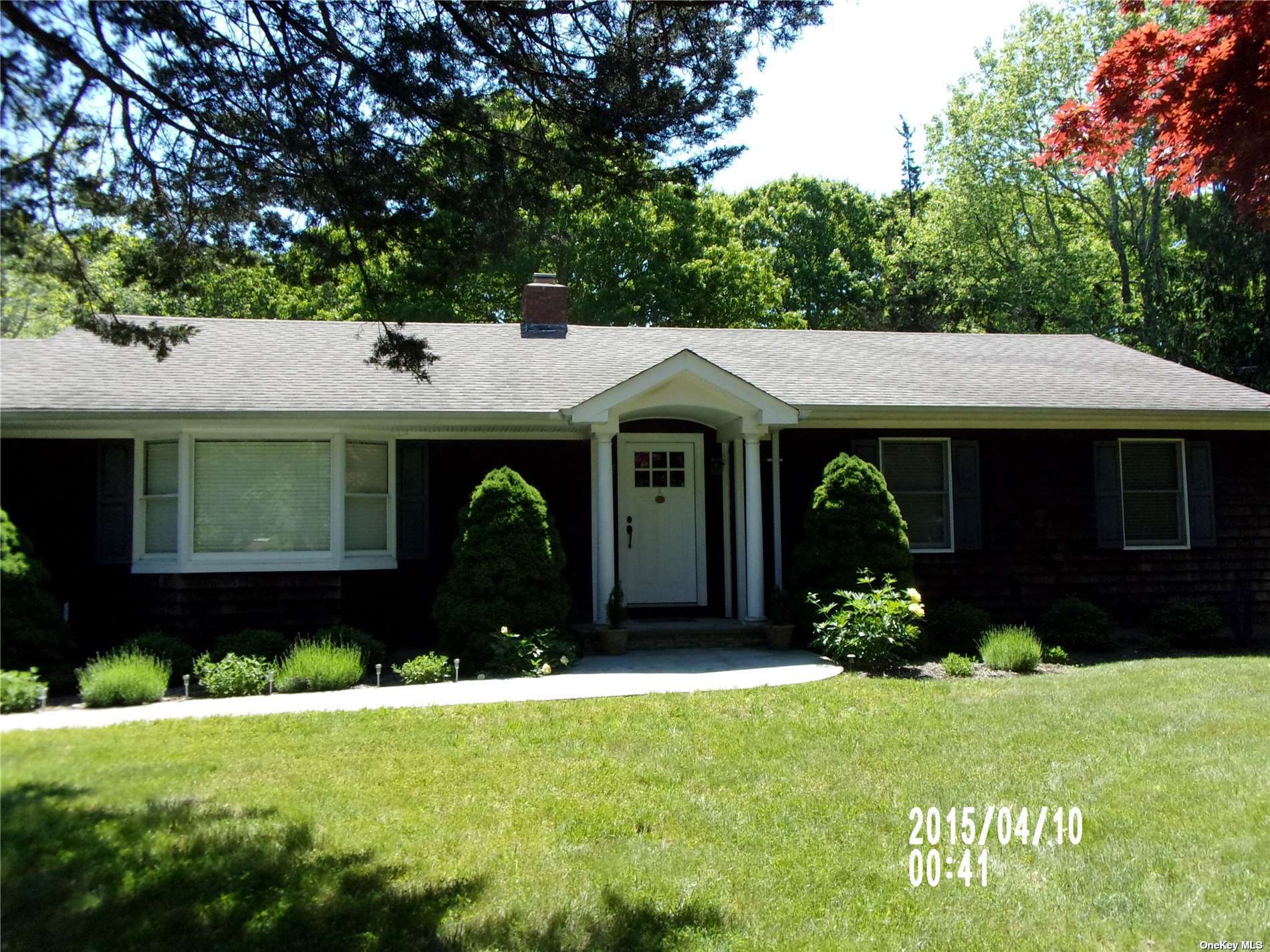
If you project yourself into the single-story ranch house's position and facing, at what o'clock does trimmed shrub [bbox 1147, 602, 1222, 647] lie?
The trimmed shrub is roughly at 9 o'clock from the single-story ranch house.

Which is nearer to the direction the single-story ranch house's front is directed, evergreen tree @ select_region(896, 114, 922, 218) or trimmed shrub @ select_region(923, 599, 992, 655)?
the trimmed shrub

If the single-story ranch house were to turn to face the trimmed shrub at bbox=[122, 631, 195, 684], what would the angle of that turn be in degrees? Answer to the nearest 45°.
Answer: approximately 45° to its right

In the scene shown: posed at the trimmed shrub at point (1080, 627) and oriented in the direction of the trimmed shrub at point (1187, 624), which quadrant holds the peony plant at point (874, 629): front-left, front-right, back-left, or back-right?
back-right

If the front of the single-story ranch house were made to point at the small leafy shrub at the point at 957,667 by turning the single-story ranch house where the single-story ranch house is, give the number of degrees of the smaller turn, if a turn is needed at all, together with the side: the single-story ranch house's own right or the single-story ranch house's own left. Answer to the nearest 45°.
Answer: approximately 45° to the single-story ranch house's own left

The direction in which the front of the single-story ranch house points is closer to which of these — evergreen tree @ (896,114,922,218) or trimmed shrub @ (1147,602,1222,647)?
the trimmed shrub

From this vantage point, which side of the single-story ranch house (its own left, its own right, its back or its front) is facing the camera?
front

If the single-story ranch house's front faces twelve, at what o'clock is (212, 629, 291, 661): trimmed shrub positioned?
The trimmed shrub is roughly at 2 o'clock from the single-story ranch house.

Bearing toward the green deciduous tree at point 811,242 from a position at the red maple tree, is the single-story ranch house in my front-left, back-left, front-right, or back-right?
front-left

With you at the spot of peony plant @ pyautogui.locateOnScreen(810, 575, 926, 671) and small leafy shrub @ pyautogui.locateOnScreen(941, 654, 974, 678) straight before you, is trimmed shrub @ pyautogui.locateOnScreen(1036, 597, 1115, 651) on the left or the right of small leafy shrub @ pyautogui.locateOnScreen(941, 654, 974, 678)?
left

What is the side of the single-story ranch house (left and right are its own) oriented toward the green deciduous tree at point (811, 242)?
back

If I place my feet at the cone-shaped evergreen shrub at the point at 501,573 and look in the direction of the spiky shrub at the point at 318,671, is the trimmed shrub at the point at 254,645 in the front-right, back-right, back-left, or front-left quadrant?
front-right

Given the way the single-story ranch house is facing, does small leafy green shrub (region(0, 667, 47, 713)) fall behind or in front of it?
in front

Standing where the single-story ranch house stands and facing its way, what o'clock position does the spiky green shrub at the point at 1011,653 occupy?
The spiky green shrub is roughly at 10 o'clock from the single-story ranch house.

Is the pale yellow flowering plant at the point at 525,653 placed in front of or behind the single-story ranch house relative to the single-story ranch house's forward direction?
in front
